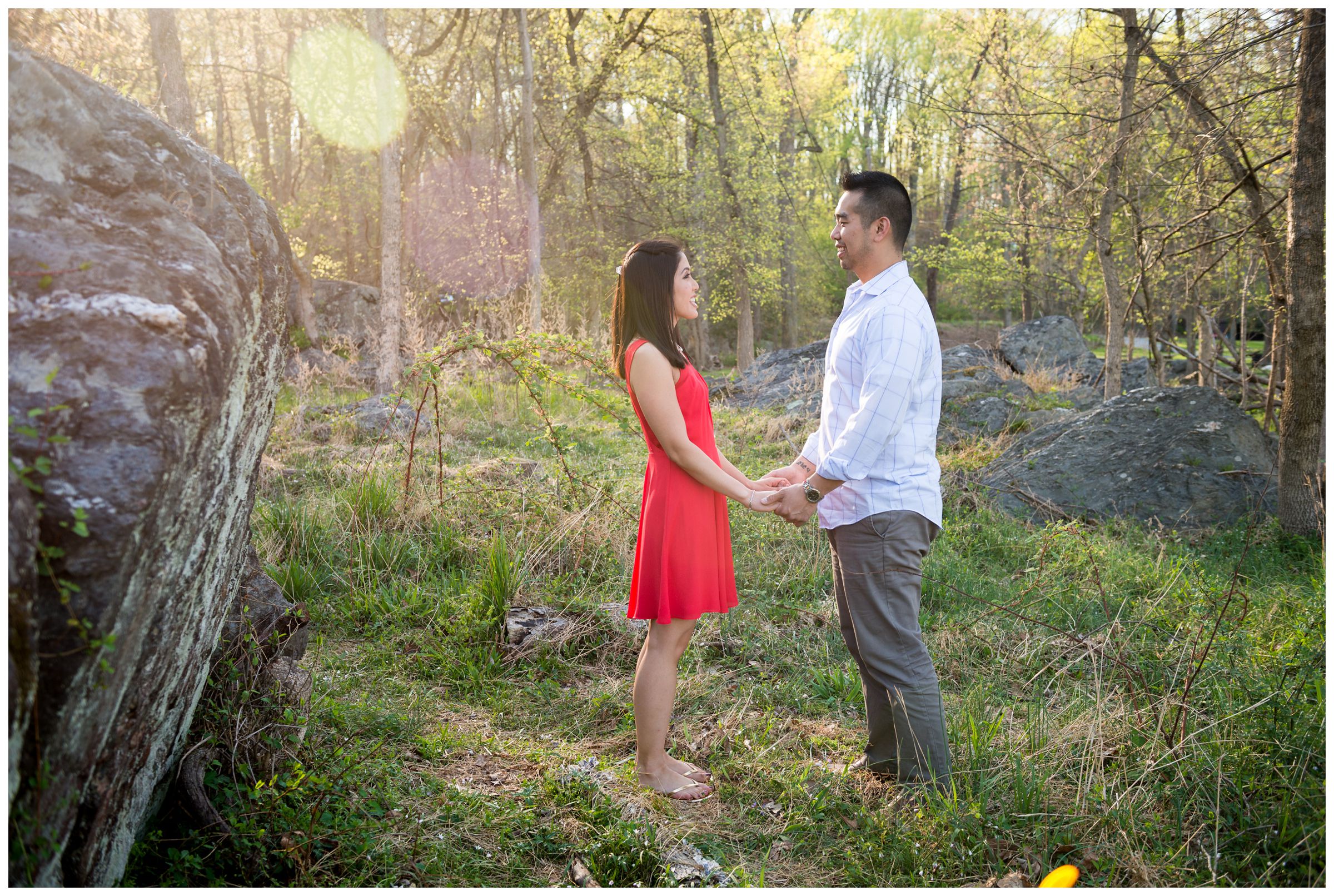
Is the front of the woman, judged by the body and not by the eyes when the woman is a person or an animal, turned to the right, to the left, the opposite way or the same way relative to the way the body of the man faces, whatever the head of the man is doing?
the opposite way

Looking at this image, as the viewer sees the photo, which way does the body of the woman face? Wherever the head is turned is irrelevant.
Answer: to the viewer's right

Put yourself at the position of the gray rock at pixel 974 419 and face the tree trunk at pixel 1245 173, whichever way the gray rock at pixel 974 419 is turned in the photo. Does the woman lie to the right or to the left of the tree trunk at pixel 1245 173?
right

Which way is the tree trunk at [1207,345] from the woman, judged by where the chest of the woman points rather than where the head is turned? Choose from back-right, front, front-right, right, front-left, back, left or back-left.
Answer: front-left

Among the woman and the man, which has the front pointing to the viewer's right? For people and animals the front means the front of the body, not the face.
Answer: the woman

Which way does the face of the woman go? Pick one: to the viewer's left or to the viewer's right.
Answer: to the viewer's right

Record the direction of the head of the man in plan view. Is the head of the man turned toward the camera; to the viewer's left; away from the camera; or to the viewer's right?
to the viewer's left

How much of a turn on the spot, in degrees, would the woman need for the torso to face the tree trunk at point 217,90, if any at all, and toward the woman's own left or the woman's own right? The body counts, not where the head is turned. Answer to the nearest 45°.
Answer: approximately 135° to the woman's own left

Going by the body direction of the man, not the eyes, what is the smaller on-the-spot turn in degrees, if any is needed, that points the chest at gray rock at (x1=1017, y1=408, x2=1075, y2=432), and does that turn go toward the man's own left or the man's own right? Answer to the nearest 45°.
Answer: approximately 90° to the man's own right

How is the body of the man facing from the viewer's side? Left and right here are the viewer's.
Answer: facing to the left of the viewer

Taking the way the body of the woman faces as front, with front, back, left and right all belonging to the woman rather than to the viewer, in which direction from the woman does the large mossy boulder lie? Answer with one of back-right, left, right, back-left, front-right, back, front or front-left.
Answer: back-right

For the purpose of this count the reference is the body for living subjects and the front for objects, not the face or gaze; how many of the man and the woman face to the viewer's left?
1

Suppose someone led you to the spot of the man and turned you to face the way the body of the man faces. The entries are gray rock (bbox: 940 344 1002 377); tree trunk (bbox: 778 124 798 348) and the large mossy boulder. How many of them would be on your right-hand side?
2
